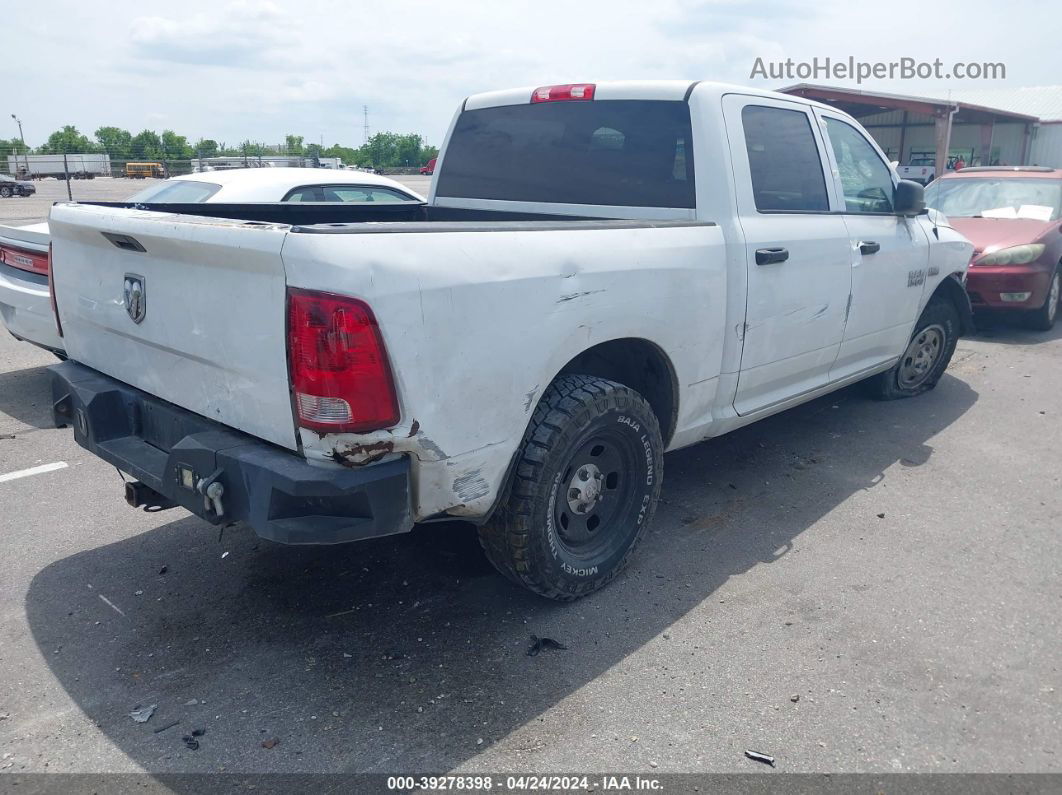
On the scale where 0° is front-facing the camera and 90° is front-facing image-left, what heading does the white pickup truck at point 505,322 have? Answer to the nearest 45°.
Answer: approximately 225°

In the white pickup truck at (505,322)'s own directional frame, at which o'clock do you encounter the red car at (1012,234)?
The red car is roughly at 12 o'clock from the white pickup truck.

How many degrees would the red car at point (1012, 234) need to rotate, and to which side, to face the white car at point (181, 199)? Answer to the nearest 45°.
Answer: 0° — it already faces it

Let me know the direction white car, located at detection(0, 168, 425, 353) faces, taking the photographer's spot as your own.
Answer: facing away from the viewer and to the right of the viewer

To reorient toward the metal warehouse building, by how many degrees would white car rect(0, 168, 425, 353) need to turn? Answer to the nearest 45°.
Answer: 0° — it already faces it

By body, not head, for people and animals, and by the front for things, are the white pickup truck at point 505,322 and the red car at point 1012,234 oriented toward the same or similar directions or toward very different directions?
very different directions

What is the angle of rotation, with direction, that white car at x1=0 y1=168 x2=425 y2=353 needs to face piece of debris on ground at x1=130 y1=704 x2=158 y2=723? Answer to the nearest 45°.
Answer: approximately 135° to its right

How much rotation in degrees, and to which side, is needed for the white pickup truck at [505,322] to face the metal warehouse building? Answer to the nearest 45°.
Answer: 0° — it already faces it

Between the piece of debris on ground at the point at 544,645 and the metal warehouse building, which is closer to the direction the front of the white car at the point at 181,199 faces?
the metal warehouse building

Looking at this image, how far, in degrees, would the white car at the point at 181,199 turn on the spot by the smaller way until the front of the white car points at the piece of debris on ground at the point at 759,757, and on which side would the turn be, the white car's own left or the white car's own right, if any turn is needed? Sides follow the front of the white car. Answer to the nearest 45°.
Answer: approximately 135° to the white car's own right

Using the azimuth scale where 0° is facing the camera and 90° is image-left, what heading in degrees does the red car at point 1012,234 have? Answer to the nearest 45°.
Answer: approximately 45°
